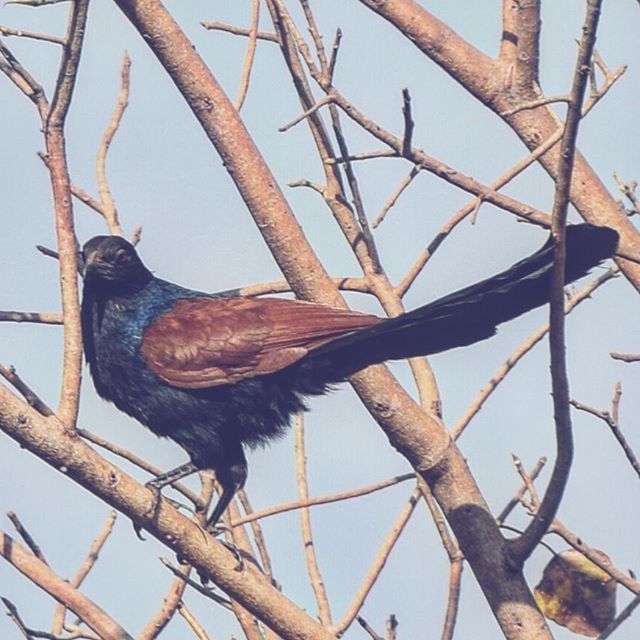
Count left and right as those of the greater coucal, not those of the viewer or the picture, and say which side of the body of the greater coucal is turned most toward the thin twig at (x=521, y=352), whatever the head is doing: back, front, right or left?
back

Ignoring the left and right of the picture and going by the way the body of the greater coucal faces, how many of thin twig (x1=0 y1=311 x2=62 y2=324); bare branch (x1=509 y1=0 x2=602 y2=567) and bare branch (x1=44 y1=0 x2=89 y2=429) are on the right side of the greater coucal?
0

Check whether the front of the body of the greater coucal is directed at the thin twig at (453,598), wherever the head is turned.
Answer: no

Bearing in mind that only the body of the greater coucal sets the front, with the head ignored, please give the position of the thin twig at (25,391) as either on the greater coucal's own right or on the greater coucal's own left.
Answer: on the greater coucal's own right

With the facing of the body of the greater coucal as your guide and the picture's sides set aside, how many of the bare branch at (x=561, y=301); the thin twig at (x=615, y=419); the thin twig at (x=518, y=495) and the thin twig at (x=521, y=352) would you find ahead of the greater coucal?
0

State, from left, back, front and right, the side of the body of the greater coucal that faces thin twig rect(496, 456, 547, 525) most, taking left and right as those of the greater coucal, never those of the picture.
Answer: back

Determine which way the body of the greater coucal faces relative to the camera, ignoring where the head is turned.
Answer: to the viewer's left

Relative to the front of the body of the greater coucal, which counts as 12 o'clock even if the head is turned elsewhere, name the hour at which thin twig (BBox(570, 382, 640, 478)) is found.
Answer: The thin twig is roughly at 7 o'clock from the greater coucal.
